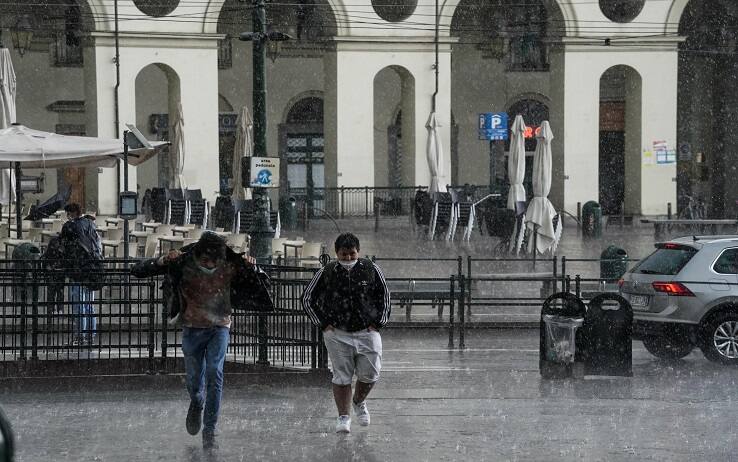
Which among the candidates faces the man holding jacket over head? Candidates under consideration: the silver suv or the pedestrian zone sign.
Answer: the pedestrian zone sign

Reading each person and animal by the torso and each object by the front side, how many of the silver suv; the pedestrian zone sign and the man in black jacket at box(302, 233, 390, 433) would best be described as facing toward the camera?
2

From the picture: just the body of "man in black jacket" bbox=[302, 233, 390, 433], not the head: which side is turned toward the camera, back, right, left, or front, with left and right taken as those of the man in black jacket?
front

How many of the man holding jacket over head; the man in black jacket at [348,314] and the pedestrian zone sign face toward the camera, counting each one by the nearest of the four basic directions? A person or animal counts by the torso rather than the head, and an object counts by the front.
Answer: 3

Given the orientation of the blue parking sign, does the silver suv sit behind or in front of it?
in front

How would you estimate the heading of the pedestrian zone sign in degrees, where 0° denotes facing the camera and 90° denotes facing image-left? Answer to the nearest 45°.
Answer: approximately 0°

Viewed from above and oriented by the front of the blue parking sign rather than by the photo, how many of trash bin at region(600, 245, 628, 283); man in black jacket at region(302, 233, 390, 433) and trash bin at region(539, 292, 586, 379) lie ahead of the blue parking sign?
3

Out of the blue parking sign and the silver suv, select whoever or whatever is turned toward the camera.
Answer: the blue parking sign

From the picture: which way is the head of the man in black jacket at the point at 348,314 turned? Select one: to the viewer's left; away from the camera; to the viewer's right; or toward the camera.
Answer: toward the camera

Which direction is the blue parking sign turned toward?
toward the camera

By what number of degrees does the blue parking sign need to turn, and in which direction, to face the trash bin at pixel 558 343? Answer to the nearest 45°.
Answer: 0° — it already faces it

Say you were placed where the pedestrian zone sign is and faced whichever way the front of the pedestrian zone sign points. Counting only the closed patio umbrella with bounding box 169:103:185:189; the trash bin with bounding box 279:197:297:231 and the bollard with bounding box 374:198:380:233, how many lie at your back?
3

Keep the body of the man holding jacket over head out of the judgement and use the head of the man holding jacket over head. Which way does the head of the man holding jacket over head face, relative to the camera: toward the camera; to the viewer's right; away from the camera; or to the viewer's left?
toward the camera

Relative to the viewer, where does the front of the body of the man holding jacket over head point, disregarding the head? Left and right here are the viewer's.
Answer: facing the viewer
